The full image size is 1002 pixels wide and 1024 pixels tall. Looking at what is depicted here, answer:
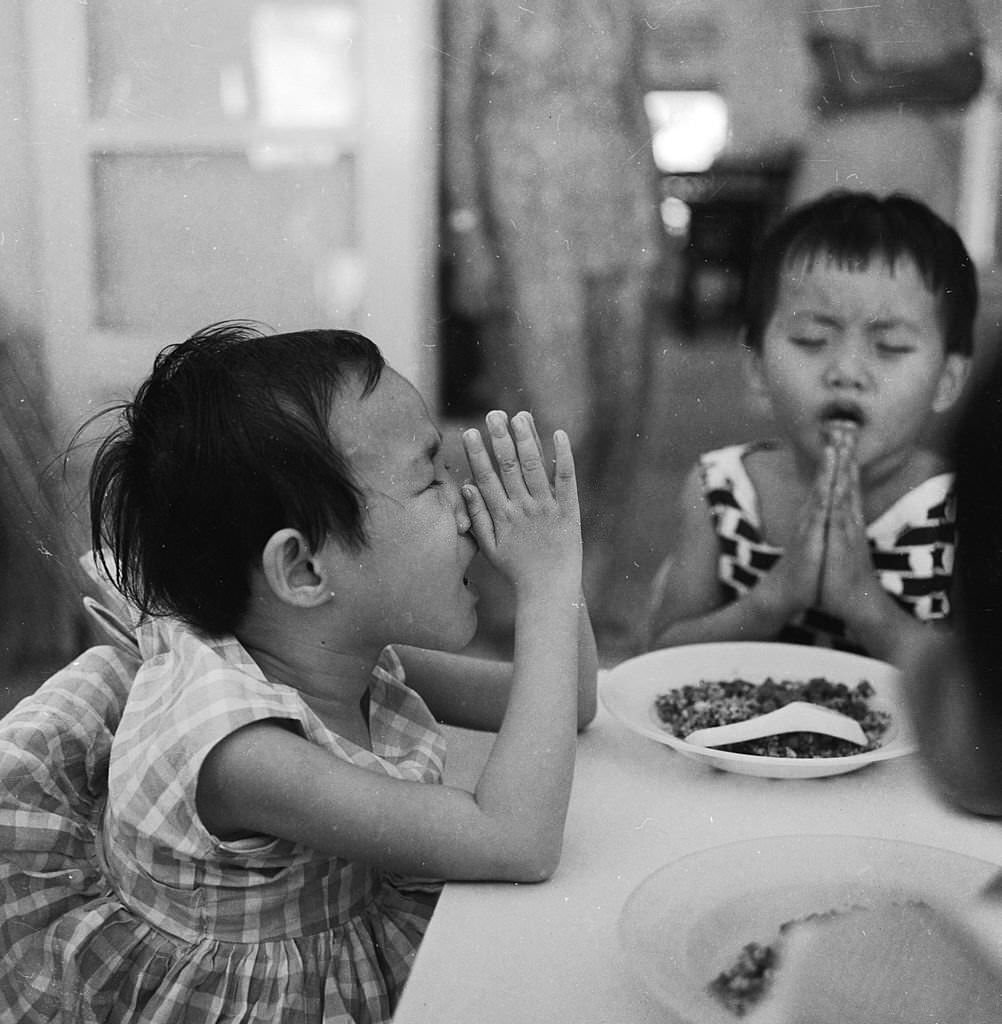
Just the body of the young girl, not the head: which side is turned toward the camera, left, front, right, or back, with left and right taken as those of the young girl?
right

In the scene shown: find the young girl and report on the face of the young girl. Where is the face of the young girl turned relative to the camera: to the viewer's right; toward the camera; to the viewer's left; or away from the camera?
to the viewer's right
